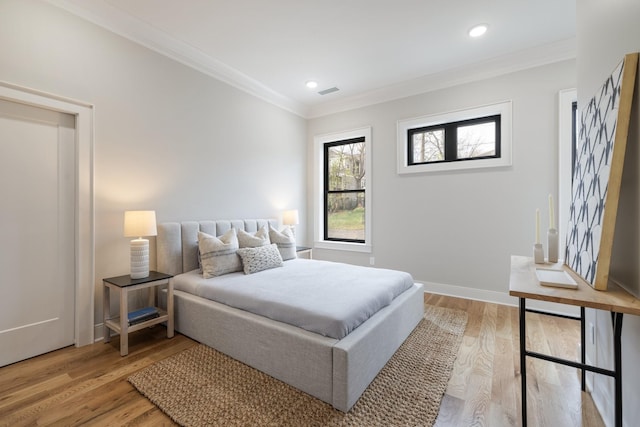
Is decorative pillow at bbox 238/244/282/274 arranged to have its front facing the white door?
no

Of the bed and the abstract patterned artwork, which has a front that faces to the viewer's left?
the abstract patterned artwork

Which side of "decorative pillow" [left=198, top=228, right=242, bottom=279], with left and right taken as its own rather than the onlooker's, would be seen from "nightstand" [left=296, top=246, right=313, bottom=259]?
left

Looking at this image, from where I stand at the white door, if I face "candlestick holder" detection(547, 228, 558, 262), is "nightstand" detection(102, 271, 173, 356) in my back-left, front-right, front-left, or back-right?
front-left

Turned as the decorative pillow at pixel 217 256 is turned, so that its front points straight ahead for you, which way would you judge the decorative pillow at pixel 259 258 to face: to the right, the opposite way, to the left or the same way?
the same way

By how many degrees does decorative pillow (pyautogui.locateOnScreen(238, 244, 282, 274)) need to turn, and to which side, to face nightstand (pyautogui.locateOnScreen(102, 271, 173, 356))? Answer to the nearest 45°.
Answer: approximately 135° to its right

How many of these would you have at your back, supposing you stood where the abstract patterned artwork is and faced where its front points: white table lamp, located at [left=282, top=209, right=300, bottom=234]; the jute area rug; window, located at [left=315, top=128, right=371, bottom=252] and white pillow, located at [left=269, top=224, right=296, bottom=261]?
0

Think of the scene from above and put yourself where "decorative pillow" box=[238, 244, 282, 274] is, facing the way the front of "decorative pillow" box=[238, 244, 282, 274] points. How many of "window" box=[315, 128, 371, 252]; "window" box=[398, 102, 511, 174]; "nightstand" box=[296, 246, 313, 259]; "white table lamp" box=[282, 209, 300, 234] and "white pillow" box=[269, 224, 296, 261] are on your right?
0

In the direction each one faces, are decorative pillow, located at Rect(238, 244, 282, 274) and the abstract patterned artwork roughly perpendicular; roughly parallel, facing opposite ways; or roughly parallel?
roughly parallel, facing opposite ways

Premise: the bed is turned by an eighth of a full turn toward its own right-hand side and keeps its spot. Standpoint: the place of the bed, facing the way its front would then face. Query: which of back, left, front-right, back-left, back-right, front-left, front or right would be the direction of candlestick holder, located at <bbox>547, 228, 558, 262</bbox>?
left

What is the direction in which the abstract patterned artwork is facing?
to the viewer's left

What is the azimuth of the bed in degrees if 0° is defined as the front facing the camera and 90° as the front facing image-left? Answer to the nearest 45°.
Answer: approximately 315°

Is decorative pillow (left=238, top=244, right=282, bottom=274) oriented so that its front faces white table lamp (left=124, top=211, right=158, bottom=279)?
no

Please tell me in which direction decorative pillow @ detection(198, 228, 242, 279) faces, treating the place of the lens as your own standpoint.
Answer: facing the viewer and to the right of the viewer

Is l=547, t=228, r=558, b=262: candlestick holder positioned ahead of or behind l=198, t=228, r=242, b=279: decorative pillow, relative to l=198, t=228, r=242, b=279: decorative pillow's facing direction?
ahead

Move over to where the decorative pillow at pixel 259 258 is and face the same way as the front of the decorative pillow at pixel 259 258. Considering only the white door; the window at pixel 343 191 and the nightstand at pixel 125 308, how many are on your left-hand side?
1
